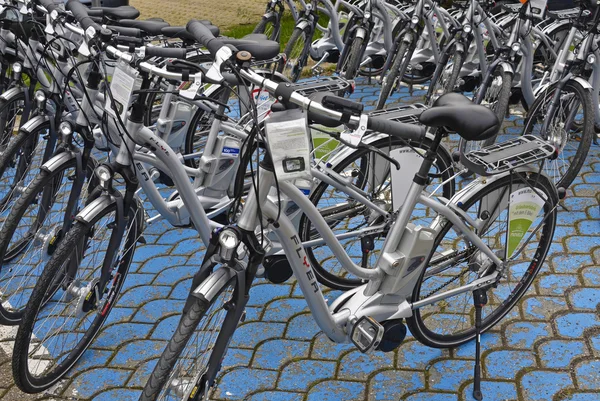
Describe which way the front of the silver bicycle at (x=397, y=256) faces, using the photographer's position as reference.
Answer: facing the viewer and to the left of the viewer
